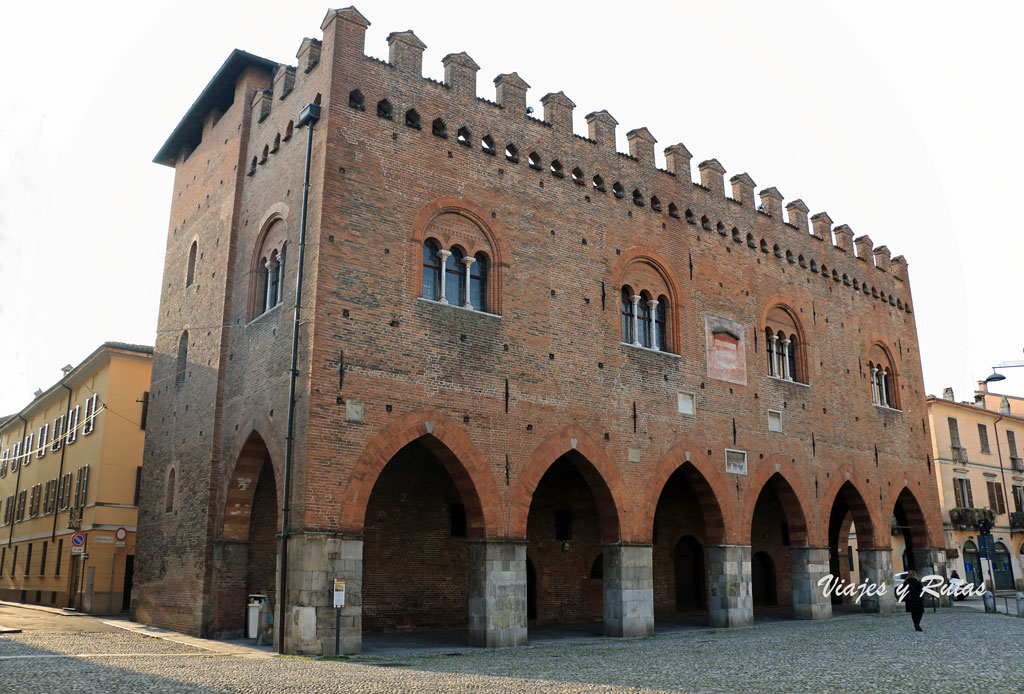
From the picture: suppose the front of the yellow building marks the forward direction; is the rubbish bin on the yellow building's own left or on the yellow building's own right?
on the yellow building's own left

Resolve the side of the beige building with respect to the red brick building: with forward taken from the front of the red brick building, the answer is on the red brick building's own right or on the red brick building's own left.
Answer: on the red brick building's own left

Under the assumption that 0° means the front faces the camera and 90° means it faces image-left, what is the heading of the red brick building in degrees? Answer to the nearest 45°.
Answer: approximately 315°

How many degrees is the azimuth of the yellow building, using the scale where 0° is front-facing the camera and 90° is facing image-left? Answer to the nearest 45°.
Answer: approximately 45°
